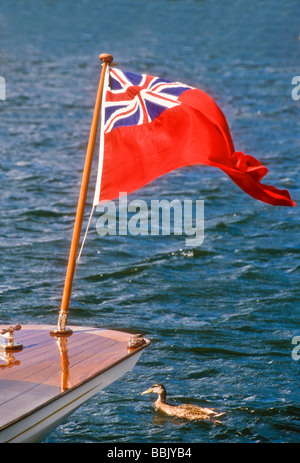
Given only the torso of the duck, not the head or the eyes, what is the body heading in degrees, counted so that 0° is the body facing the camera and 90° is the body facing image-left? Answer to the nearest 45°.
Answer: approximately 90°
